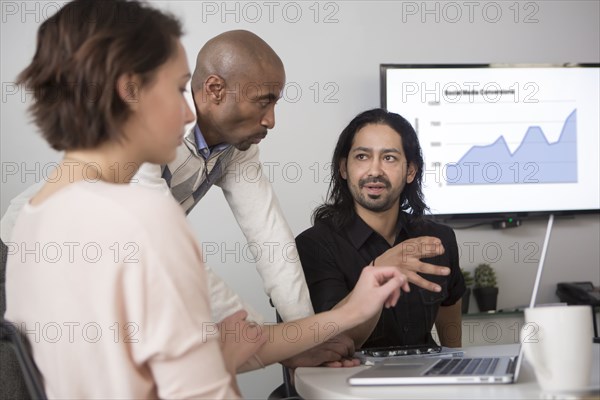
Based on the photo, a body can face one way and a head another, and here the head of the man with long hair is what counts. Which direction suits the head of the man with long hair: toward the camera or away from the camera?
toward the camera

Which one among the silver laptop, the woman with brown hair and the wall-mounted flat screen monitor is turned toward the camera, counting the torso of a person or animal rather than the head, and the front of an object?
the wall-mounted flat screen monitor

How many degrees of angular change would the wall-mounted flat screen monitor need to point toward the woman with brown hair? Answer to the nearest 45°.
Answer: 0° — it already faces them

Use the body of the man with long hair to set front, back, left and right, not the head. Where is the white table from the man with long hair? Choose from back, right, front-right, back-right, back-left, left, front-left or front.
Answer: front

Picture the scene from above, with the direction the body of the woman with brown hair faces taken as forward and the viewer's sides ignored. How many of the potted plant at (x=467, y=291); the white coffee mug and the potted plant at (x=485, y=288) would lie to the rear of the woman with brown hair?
0

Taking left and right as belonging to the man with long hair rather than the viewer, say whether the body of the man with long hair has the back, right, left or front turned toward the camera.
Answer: front

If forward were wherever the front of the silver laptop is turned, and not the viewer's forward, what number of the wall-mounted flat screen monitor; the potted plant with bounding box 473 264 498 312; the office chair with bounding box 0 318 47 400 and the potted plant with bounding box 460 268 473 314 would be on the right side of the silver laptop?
3

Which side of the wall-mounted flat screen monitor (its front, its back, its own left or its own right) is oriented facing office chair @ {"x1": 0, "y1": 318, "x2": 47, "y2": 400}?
front

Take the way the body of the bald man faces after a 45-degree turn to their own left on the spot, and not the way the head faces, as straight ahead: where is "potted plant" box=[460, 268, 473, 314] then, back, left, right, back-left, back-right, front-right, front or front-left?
front-left

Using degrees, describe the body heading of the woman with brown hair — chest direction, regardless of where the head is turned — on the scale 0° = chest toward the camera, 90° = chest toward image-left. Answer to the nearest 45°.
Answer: approximately 225°

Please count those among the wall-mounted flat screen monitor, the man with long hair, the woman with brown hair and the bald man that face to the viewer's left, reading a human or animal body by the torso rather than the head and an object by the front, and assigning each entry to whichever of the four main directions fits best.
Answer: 0

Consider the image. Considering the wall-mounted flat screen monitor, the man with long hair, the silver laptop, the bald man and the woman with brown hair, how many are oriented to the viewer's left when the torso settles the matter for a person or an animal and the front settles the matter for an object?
1

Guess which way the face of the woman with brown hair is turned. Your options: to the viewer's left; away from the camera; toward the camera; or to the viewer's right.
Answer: to the viewer's right

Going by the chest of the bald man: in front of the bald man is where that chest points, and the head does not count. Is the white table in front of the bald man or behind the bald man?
in front

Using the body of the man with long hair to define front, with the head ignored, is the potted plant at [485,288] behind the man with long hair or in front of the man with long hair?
behind

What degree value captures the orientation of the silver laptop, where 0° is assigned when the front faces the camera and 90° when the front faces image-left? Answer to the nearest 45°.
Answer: approximately 90°

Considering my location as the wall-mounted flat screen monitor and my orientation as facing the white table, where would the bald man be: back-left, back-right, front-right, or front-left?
front-right

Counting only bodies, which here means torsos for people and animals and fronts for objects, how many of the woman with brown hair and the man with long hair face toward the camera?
1

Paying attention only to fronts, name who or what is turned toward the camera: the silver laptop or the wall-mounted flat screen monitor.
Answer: the wall-mounted flat screen monitor

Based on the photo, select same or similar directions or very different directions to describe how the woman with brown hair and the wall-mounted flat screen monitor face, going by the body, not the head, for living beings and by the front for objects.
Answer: very different directions
